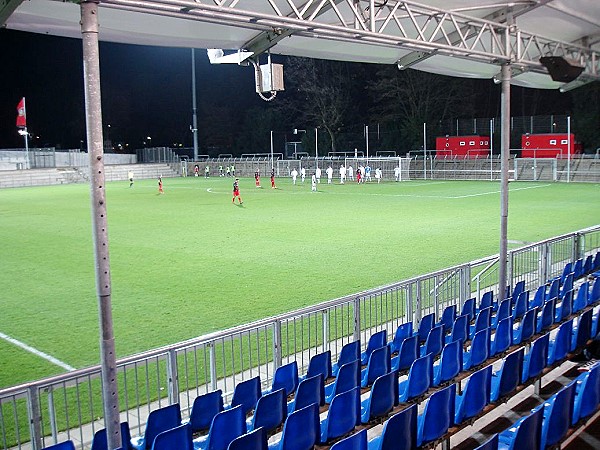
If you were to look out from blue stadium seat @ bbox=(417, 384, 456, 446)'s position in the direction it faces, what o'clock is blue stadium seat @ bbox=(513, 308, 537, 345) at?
blue stadium seat @ bbox=(513, 308, 537, 345) is roughly at 2 o'clock from blue stadium seat @ bbox=(417, 384, 456, 446).

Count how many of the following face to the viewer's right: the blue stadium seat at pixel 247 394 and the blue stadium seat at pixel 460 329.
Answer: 0

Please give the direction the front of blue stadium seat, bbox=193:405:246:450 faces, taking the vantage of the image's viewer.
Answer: facing away from the viewer and to the left of the viewer

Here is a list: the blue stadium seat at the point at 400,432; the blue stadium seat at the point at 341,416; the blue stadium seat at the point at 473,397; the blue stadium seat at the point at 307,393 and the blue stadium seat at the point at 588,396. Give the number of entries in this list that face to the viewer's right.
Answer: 0

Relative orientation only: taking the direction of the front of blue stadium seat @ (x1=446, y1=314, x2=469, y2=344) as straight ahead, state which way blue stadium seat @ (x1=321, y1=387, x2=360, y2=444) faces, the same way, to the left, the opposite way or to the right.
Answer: the same way

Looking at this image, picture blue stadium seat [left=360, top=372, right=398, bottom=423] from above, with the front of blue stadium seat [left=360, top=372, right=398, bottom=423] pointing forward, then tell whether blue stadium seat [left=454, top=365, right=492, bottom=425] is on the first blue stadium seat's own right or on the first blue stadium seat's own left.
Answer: on the first blue stadium seat's own right

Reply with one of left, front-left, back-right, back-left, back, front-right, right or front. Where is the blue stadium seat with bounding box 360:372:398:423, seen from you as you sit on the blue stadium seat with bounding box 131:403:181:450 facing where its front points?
back-right

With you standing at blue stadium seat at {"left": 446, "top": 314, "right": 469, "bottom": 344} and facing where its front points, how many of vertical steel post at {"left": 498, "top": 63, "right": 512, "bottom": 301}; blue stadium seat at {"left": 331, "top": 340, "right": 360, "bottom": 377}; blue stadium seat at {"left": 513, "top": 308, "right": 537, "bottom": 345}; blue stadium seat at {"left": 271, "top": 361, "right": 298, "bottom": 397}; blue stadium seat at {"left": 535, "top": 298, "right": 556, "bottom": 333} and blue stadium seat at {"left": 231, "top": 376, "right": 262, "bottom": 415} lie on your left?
3

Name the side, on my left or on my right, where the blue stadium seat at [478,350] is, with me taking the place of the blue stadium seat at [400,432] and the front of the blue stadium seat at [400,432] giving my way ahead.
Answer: on my right

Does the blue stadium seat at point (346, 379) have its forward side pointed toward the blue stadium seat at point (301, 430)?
no

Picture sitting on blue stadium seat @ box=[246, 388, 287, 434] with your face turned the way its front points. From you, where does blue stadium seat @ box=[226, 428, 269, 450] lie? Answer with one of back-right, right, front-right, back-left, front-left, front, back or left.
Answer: back-left

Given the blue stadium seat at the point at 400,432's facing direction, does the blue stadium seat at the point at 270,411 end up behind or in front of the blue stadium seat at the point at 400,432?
in front

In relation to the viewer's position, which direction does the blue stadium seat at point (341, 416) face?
facing away from the viewer and to the left of the viewer

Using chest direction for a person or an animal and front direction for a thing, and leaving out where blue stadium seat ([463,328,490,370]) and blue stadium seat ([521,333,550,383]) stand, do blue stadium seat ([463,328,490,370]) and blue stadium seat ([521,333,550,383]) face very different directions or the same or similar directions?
same or similar directions

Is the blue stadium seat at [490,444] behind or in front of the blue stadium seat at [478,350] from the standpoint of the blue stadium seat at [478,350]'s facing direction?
behind

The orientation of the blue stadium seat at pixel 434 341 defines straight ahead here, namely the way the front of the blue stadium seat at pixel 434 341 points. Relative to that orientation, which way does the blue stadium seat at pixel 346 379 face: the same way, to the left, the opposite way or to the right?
the same way

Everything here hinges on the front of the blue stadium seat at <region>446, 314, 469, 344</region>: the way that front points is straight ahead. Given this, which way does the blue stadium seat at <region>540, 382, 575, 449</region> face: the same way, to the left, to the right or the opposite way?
the same way

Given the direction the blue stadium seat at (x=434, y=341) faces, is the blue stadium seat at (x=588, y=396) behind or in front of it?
behind

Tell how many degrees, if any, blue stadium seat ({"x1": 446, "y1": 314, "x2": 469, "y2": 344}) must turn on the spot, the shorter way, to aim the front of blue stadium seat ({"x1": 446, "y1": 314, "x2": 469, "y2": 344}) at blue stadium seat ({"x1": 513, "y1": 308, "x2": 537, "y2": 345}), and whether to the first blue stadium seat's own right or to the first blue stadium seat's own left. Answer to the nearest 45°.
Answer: approximately 135° to the first blue stadium seat's own right

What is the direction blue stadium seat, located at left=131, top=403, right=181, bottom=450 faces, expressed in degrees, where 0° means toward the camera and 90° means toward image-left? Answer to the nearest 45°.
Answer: approximately 135°

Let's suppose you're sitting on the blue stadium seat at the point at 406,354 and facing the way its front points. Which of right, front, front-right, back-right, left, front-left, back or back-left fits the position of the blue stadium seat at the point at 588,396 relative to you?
back

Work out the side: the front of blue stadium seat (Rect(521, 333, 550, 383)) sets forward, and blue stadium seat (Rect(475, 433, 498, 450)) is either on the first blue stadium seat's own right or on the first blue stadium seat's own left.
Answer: on the first blue stadium seat's own left
